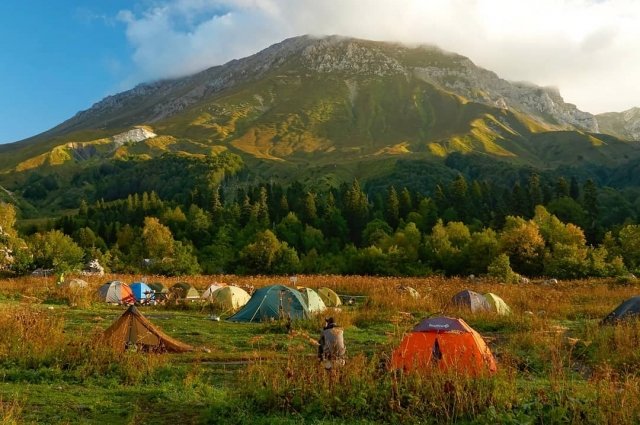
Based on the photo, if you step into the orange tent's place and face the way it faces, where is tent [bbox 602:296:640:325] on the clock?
The tent is roughly at 7 o'clock from the orange tent.

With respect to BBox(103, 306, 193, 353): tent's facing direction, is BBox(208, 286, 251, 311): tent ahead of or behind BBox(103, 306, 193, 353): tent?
behind

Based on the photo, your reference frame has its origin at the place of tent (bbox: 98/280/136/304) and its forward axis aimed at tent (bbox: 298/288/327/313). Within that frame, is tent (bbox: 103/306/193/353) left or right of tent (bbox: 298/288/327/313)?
right

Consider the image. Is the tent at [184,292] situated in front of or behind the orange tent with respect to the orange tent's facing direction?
behind

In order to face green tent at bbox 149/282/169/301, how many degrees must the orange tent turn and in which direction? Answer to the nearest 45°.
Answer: approximately 135° to its right

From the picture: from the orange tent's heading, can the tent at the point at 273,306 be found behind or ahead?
behind

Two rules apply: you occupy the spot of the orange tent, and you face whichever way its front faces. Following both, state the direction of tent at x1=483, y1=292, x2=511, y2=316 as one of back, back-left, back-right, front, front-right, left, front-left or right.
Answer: back

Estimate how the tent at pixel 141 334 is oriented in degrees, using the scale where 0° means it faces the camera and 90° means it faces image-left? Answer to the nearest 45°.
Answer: approximately 0°

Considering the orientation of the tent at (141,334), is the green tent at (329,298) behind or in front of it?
behind

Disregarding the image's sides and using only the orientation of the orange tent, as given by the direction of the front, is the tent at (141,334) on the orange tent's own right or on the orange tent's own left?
on the orange tent's own right

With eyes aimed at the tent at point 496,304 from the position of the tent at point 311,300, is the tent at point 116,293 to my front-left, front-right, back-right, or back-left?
back-left

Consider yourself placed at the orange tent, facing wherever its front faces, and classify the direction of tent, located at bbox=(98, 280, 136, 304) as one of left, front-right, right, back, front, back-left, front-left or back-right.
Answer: back-right

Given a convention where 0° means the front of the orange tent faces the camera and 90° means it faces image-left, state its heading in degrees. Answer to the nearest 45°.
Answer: approximately 0°

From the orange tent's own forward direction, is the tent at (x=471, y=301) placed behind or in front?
behind
